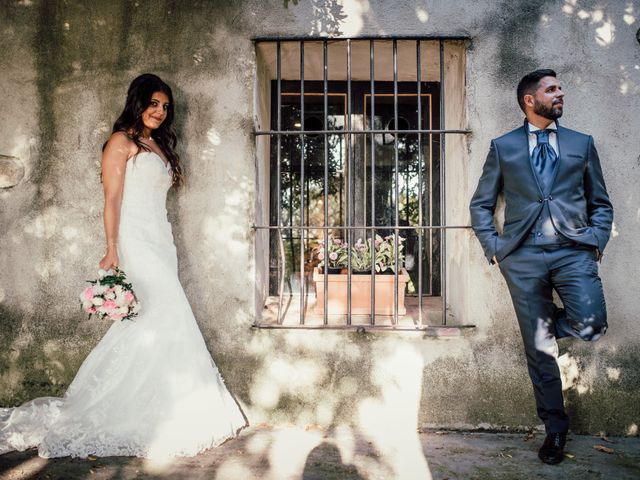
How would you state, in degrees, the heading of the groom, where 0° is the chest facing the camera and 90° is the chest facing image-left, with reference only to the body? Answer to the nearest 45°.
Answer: approximately 0°

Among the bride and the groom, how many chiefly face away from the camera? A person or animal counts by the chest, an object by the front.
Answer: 0

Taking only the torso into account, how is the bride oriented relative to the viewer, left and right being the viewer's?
facing the viewer and to the right of the viewer

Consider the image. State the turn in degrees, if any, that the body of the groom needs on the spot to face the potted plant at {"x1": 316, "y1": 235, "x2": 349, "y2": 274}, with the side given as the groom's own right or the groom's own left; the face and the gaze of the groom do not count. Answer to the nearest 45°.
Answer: approximately 135° to the groom's own right

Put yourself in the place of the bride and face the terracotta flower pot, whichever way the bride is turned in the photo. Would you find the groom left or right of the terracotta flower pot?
right

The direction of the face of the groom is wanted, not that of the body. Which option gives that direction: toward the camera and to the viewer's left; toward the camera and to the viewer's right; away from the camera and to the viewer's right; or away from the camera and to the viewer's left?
toward the camera and to the viewer's right

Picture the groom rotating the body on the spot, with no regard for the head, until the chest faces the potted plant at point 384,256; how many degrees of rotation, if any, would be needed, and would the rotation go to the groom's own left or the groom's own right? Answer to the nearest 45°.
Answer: approximately 135° to the groom's own right

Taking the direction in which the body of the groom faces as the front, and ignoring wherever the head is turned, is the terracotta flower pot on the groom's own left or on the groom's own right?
on the groom's own right

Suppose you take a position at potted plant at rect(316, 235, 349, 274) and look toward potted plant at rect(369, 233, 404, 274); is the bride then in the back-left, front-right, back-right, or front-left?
back-right

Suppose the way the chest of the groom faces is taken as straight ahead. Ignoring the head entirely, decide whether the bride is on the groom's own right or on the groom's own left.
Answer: on the groom's own right
